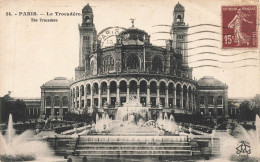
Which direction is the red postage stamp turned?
toward the camera
